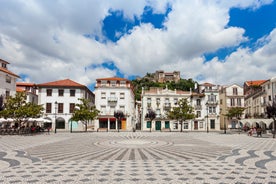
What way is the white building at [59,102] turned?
toward the camera

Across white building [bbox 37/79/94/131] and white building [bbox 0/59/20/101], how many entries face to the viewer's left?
0

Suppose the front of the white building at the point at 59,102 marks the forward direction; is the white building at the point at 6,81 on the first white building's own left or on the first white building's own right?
on the first white building's own right

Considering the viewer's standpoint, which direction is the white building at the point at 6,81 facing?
facing the viewer and to the right of the viewer

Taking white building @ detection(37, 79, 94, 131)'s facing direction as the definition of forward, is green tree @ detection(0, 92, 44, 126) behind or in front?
in front

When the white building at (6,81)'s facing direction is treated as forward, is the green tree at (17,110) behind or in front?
in front

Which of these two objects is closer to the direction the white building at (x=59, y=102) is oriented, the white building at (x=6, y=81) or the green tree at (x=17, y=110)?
the green tree
